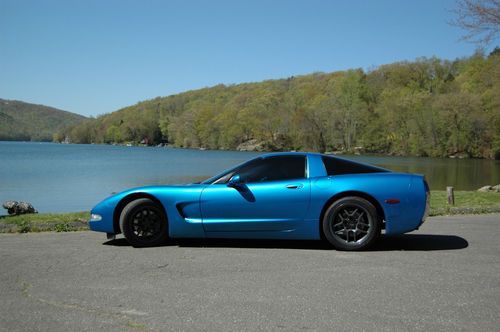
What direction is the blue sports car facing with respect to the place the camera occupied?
facing to the left of the viewer

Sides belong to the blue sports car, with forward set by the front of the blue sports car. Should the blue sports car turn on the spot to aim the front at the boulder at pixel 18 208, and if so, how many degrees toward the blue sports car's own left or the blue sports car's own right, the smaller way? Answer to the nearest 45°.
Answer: approximately 45° to the blue sports car's own right
